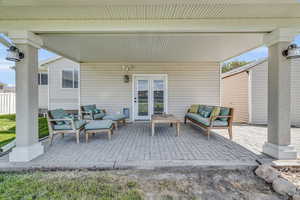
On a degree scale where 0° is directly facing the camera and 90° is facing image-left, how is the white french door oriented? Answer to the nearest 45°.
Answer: approximately 0°

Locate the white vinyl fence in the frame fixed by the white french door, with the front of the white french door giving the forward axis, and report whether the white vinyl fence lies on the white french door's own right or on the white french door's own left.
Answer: on the white french door's own right

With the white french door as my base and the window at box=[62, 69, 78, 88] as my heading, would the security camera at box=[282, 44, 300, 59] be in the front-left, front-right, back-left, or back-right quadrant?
back-left

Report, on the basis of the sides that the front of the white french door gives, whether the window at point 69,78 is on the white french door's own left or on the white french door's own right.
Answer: on the white french door's own right

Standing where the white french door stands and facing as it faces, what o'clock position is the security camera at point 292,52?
The security camera is roughly at 11 o'clock from the white french door.

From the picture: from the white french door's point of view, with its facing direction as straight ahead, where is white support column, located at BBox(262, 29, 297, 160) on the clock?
The white support column is roughly at 11 o'clock from the white french door.

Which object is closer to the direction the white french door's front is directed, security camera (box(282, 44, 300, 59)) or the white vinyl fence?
the security camera

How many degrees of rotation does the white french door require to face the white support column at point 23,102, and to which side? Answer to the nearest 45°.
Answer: approximately 45° to its right

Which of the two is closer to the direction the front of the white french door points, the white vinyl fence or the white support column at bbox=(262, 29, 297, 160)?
the white support column

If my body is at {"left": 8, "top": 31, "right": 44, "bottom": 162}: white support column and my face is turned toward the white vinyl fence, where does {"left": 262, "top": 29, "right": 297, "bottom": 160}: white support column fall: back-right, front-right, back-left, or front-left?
back-right

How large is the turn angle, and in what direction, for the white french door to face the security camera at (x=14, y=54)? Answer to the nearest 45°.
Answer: approximately 45° to its right
